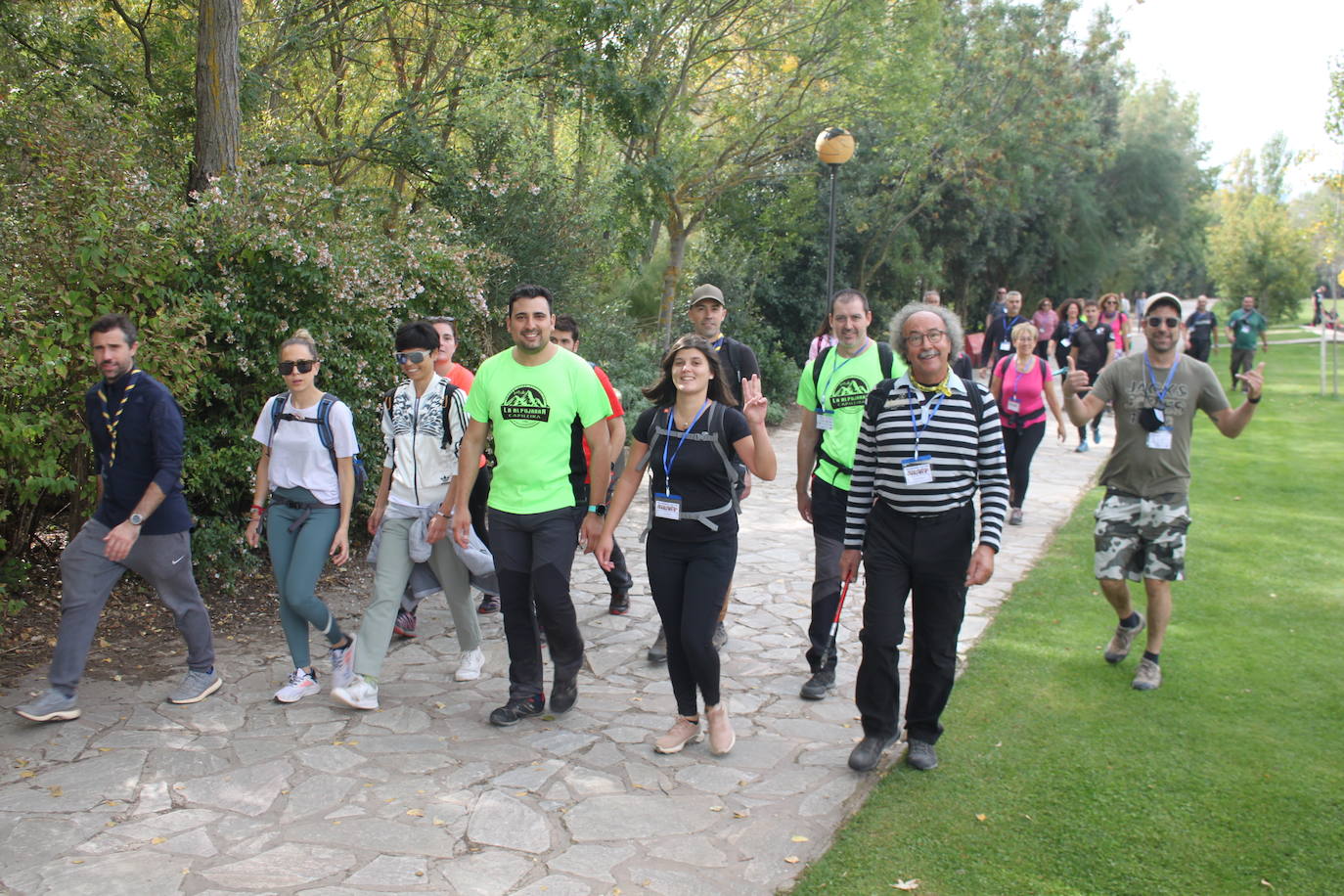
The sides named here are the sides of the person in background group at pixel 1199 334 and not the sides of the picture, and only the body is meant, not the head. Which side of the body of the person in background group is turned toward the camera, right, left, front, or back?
front

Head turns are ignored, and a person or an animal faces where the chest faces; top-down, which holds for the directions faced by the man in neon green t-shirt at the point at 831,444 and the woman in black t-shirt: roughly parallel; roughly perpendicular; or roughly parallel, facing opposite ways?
roughly parallel

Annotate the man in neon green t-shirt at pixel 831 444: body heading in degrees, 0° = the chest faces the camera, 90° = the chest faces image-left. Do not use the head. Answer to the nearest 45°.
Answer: approximately 0°

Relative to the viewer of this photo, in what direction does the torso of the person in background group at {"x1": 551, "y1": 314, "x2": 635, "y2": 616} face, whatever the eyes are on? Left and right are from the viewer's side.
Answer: facing the viewer and to the left of the viewer

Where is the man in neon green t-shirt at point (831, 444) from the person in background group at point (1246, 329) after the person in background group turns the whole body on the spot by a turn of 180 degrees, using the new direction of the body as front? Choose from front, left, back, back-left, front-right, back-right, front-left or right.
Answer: back

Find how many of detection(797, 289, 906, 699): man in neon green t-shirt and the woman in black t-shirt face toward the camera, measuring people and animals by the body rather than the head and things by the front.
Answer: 2

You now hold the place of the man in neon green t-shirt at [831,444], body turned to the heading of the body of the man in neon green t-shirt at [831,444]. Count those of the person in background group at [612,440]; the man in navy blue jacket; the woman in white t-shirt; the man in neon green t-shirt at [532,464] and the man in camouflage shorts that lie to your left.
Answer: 1

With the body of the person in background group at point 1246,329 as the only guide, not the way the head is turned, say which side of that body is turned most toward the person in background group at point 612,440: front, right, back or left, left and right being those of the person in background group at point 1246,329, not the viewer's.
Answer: front

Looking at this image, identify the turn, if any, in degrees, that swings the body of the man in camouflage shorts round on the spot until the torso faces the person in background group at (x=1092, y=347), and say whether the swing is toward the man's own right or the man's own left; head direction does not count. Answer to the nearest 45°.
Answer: approximately 180°

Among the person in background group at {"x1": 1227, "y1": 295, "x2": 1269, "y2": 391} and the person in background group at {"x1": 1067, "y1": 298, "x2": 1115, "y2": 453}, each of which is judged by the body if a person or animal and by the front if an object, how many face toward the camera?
2

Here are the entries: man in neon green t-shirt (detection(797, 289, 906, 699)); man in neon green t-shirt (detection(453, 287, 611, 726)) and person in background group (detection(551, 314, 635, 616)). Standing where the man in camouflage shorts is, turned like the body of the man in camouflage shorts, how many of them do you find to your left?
0

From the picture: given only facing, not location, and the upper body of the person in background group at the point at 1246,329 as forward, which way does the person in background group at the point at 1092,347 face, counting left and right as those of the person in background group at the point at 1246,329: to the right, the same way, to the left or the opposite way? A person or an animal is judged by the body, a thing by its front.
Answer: the same way

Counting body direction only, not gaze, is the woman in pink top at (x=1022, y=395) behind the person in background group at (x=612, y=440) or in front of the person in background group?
behind

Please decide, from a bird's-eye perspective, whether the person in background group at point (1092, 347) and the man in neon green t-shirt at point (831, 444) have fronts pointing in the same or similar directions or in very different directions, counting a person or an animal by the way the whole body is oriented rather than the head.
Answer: same or similar directions

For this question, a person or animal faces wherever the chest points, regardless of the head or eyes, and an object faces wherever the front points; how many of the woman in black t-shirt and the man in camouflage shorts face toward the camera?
2

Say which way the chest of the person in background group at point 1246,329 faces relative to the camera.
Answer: toward the camera

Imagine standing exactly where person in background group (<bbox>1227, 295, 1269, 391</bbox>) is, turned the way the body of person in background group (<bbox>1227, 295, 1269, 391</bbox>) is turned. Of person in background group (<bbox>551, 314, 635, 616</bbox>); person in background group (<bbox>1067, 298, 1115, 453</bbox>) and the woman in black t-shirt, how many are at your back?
0

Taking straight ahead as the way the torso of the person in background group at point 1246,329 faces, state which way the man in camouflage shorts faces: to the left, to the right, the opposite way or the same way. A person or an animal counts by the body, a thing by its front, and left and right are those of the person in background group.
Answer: the same way

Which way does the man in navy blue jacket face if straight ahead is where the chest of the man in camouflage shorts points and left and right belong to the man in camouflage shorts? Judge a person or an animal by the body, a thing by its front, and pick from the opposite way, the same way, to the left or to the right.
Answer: the same way
